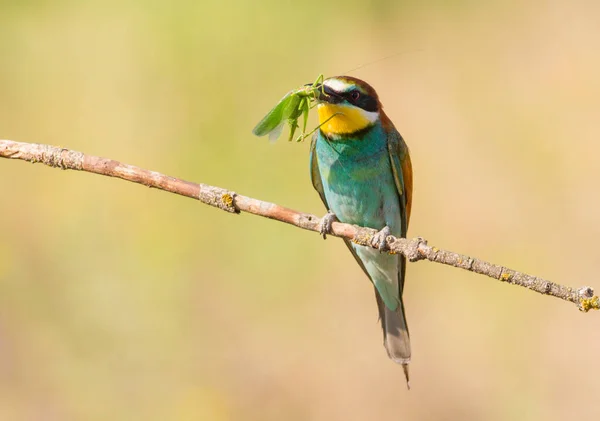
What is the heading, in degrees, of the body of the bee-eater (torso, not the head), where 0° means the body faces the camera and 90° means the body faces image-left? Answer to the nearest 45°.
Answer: approximately 45°
